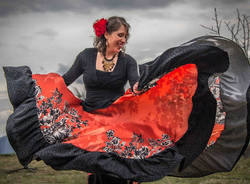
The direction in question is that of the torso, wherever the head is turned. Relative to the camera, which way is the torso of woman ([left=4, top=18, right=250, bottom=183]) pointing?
toward the camera

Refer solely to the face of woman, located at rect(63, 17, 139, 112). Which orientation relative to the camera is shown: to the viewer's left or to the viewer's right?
to the viewer's right
